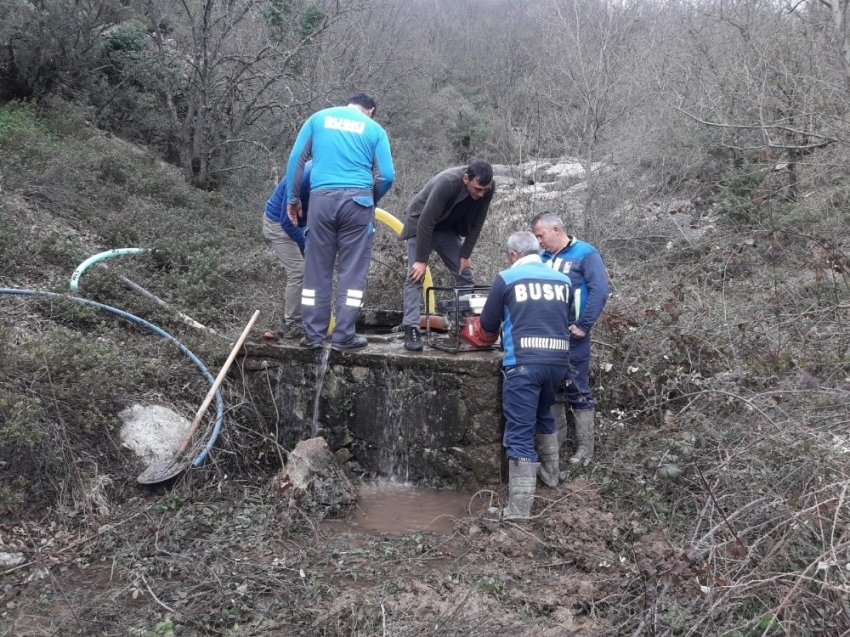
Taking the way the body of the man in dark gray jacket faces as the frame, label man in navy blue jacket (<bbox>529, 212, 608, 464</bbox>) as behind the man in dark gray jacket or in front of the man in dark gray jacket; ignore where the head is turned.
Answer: in front

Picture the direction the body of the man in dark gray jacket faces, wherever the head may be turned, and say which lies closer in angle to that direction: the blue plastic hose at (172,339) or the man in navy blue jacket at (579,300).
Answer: the man in navy blue jacket

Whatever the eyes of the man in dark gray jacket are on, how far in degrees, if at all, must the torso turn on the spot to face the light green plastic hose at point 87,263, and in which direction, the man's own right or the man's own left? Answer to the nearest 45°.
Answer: approximately 135° to the man's own right

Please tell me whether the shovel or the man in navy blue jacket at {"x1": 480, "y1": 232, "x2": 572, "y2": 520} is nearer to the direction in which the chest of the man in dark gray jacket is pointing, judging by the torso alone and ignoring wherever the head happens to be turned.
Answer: the man in navy blue jacket

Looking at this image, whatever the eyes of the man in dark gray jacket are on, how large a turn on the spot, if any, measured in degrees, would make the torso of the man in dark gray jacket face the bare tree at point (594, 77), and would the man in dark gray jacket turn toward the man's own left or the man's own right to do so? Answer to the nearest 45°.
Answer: approximately 135° to the man's own left

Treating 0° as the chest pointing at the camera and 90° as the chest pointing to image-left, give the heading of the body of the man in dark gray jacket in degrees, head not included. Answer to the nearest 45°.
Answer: approximately 315°

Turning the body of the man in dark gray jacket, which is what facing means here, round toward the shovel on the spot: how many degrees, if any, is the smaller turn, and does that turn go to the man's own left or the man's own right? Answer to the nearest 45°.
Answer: approximately 90° to the man's own right

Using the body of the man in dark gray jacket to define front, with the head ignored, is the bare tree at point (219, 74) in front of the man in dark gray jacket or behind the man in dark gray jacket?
behind
